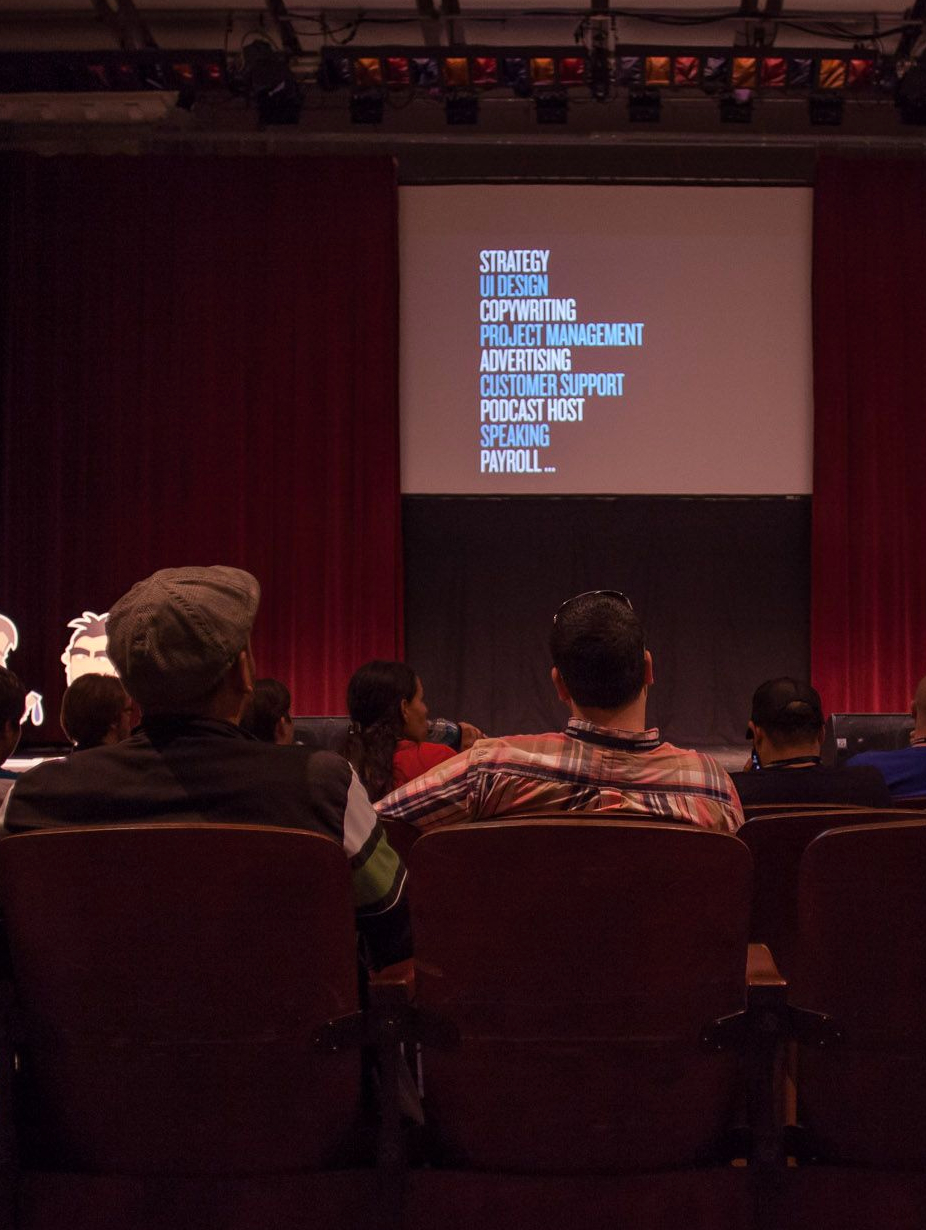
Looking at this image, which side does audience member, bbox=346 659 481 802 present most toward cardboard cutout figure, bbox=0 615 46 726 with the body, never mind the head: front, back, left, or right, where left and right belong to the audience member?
left

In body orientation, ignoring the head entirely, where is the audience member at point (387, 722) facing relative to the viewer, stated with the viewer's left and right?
facing away from the viewer and to the right of the viewer

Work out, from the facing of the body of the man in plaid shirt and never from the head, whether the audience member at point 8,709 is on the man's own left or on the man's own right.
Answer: on the man's own left

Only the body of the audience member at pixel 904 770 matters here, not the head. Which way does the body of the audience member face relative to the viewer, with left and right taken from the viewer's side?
facing away from the viewer

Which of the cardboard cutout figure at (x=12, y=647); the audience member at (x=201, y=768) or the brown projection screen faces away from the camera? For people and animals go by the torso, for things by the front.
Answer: the audience member

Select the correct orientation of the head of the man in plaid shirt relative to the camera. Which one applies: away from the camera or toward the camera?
away from the camera

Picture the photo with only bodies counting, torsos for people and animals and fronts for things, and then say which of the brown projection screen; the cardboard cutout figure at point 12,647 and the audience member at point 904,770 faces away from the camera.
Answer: the audience member

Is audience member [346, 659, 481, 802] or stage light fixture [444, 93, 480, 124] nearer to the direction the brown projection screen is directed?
the audience member

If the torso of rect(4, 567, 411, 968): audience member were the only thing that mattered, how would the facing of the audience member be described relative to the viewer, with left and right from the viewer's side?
facing away from the viewer

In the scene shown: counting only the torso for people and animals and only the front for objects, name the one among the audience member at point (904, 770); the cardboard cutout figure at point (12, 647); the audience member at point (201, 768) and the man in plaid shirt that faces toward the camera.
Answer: the cardboard cutout figure

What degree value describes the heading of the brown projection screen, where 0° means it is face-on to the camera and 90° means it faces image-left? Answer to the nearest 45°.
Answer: approximately 0°

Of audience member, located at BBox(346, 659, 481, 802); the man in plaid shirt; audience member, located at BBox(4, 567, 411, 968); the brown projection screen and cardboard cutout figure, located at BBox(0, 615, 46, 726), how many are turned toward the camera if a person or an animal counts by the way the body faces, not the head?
2

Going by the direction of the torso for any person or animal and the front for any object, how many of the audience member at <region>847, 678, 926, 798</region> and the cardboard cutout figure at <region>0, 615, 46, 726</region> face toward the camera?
1
